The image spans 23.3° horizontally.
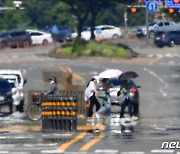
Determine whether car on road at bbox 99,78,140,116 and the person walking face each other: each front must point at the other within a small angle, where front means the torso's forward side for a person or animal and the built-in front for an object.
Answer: no

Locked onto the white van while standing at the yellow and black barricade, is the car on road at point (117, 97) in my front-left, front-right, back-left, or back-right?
front-right

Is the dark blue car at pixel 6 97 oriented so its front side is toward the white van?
no

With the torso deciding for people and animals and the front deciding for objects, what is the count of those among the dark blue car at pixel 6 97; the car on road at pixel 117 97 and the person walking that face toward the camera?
1

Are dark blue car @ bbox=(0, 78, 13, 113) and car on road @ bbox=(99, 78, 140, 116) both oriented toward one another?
no

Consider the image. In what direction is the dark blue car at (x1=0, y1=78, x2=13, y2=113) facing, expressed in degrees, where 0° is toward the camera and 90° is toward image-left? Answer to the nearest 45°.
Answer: approximately 0°

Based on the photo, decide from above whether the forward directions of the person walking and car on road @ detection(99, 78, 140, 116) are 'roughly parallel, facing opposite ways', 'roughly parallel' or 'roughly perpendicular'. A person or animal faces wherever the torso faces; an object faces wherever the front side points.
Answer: roughly perpendicular

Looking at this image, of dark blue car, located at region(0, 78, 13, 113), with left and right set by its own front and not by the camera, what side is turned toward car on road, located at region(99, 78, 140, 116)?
left

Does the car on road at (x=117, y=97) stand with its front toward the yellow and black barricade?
no
